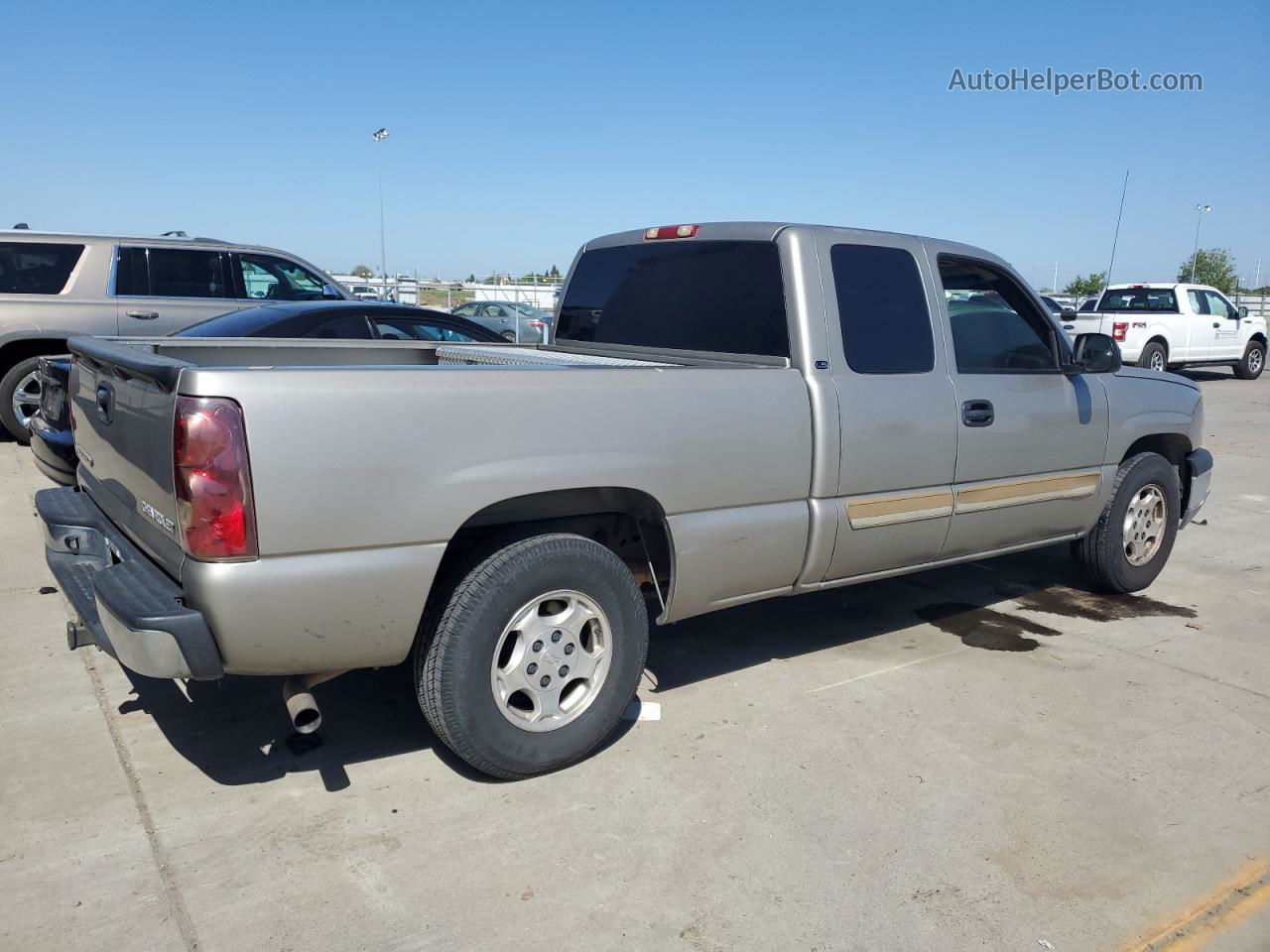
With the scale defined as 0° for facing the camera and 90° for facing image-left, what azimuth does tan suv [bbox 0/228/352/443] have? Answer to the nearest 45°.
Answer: approximately 270°

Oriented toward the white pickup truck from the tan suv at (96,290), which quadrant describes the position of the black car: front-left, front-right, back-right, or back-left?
front-right

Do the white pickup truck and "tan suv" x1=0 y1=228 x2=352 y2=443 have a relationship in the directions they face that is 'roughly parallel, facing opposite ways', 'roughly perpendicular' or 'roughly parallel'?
roughly parallel

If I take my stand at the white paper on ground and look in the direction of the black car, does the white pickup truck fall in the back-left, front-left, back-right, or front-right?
front-right

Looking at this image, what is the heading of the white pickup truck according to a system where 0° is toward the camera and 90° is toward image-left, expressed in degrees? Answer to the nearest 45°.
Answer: approximately 225°

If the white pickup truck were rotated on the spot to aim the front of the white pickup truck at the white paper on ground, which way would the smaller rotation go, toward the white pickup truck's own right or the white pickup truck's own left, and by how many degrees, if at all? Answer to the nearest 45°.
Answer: approximately 135° to the white pickup truck's own right

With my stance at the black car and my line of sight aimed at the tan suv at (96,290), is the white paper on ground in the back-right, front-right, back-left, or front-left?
back-left

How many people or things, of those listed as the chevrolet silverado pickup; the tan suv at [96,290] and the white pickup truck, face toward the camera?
0

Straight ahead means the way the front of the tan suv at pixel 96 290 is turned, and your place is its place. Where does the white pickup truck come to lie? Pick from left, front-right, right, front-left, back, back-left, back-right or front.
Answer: front

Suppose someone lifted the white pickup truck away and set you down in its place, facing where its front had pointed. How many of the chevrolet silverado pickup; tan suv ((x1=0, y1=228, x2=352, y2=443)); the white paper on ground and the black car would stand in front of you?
0

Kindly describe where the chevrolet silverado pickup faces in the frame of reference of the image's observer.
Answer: facing away from the viewer and to the right of the viewer

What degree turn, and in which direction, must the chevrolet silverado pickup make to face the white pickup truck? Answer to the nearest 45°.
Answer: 0° — it already faces it

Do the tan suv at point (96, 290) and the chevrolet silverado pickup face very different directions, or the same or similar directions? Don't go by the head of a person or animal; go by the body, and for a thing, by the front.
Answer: same or similar directions

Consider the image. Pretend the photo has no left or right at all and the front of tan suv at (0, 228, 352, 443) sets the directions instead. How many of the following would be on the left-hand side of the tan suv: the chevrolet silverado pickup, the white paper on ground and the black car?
0

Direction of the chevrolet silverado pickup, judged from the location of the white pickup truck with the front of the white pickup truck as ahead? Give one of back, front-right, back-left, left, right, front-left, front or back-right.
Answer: back-right

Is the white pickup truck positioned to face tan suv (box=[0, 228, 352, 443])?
no
